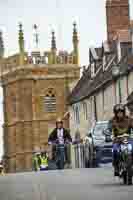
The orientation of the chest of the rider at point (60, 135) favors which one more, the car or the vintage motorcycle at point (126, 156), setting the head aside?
the vintage motorcycle

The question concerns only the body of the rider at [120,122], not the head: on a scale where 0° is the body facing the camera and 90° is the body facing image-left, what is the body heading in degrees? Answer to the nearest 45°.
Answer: approximately 0°

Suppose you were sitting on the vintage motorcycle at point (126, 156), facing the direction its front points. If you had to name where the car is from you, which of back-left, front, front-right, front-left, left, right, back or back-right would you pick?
back

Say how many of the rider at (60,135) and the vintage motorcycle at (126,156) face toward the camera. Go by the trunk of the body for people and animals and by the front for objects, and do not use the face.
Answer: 2

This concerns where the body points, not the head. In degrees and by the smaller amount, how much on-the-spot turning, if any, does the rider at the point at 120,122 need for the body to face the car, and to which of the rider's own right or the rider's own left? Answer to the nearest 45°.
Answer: approximately 180°

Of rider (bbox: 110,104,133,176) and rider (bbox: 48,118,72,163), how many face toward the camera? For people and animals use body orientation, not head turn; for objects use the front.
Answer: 2

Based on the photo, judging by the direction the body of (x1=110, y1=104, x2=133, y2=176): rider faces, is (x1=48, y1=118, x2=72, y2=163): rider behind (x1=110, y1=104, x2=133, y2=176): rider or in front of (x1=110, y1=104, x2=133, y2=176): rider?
behind

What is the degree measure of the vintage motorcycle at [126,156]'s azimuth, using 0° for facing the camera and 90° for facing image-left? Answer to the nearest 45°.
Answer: approximately 0°
